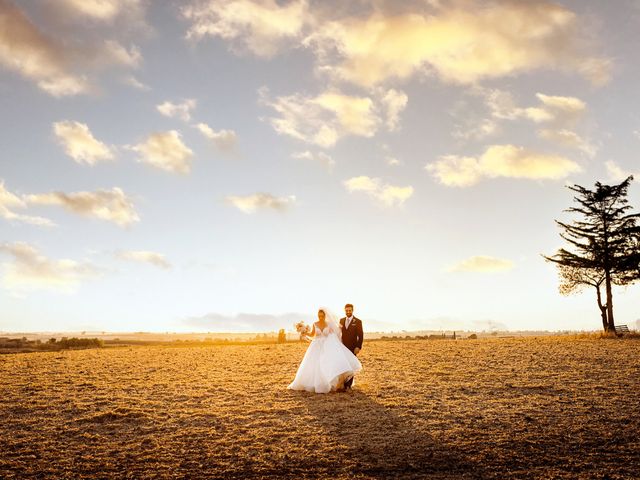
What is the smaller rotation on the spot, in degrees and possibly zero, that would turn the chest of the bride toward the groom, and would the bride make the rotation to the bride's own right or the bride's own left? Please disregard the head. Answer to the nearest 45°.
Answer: approximately 90° to the bride's own left

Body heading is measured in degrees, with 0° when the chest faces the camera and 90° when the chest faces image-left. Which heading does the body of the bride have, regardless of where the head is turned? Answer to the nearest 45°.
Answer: approximately 0°
